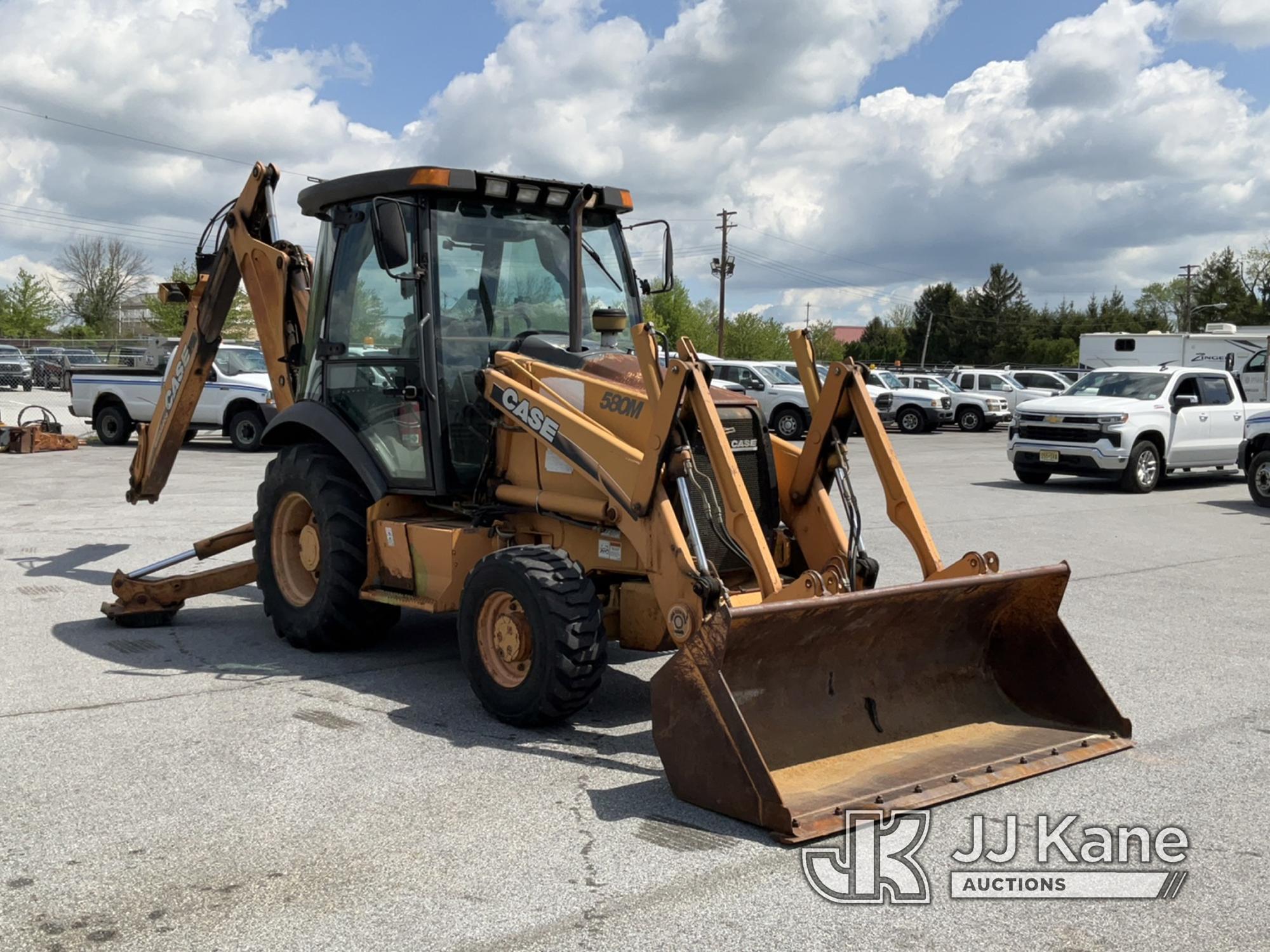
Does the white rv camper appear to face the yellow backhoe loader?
no

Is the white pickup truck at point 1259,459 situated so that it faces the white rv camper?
no

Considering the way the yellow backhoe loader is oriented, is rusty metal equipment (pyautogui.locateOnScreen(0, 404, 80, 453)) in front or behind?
behind

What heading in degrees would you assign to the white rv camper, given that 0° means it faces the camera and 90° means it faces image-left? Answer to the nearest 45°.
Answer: approximately 270°

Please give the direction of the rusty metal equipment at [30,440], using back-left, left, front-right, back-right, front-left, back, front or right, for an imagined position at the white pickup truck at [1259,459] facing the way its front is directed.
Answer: front-right

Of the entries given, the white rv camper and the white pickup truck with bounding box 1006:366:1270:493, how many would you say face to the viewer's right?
1

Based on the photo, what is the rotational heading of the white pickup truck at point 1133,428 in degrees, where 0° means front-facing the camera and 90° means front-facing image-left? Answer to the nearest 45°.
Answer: approximately 45°

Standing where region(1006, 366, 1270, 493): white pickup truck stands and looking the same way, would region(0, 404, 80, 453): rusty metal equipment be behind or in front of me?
in front

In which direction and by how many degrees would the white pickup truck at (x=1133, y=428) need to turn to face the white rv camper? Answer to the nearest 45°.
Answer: approximately 135° to its right

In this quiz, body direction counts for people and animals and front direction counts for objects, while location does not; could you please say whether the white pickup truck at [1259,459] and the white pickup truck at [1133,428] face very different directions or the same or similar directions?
same or similar directions

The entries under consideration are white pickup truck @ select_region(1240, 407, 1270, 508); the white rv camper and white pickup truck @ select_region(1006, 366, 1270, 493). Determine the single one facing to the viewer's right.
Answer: the white rv camper

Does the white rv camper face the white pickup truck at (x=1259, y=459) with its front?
no

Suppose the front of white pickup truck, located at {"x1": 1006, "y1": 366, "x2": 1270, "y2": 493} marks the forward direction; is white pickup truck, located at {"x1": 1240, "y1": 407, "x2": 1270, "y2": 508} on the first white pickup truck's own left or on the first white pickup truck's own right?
on the first white pickup truck's own left

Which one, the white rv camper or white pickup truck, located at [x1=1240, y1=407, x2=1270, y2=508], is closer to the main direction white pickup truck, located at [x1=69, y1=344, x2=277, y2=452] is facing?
the white pickup truck

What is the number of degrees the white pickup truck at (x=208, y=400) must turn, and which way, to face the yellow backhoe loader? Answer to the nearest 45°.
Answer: approximately 45° to its right

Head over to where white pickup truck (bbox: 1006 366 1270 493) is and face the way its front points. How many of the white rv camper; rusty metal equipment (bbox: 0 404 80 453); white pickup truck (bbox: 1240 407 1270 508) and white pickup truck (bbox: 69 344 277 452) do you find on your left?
1

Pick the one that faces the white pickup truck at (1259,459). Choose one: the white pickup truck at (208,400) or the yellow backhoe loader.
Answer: the white pickup truck at (208,400)

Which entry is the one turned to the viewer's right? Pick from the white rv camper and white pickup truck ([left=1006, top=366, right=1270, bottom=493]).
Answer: the white rv camper

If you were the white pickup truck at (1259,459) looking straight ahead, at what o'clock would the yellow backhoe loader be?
The yellow backhoe loader is roughly at 11 o'clock from the white pickup truck.

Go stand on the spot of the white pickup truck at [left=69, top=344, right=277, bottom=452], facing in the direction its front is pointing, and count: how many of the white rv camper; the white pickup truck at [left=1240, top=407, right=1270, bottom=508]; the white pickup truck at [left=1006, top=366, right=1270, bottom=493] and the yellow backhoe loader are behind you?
0

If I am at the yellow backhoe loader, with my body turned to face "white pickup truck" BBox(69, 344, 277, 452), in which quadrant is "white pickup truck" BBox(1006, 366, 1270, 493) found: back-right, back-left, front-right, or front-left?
front-right
